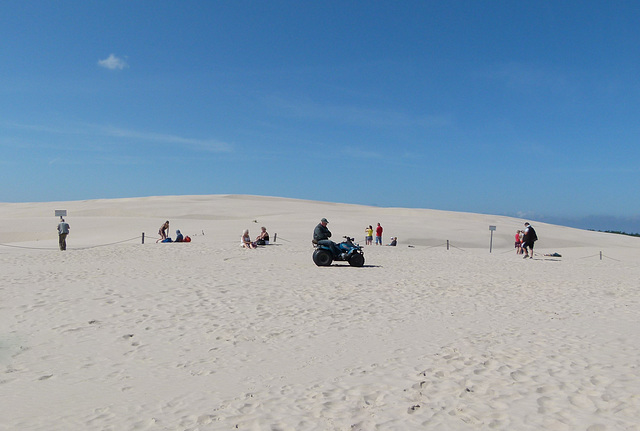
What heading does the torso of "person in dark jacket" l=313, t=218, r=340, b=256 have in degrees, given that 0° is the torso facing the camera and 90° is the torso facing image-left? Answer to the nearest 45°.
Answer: approximately 270°

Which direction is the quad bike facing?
to the viewer's right
